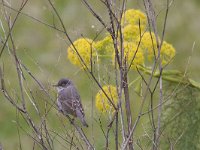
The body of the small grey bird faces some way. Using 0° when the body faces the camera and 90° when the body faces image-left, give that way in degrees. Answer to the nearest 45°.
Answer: approximately 90°
